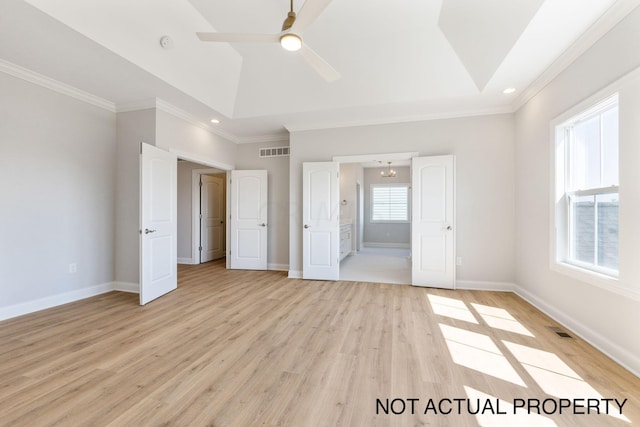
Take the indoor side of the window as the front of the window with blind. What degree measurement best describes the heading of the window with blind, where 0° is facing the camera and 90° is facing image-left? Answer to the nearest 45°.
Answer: approximately 0°

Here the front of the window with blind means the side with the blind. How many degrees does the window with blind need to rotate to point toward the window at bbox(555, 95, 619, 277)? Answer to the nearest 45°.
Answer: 0° — it already faces it

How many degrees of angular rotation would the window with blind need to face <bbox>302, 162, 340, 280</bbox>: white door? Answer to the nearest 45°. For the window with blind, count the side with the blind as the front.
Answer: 0° — it already faces it

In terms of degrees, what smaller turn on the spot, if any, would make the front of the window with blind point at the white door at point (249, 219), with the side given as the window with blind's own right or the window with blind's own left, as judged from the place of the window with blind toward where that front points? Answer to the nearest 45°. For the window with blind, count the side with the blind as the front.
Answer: approximately 45° to the window with blind's own right

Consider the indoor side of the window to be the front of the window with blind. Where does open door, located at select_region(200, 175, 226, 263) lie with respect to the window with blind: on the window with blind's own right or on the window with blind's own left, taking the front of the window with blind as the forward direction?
on the window with blind's own right

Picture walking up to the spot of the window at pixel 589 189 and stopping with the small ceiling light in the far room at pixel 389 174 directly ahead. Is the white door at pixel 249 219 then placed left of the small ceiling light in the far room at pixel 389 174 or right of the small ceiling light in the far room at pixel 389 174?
left

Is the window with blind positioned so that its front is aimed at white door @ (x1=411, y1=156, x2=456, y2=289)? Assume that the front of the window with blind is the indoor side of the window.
yes
